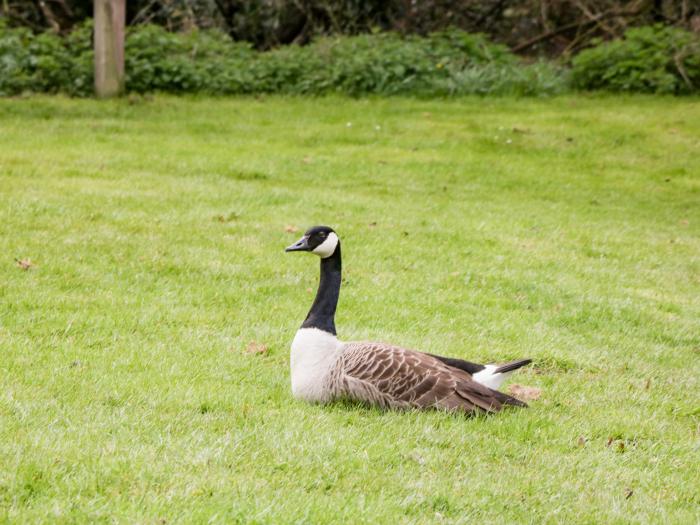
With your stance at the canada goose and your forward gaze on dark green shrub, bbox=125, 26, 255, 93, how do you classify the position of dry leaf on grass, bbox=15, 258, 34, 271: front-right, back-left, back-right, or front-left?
front-left

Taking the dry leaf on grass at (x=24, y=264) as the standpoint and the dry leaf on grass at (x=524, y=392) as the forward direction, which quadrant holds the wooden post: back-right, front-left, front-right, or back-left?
back-left

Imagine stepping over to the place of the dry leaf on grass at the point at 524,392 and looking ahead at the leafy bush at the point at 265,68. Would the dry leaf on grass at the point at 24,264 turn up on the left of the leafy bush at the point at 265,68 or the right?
left

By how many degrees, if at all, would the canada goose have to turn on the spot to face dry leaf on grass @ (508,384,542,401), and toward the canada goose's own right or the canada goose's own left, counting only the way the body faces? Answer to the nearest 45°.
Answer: approximately 135° to the canada goose's own right

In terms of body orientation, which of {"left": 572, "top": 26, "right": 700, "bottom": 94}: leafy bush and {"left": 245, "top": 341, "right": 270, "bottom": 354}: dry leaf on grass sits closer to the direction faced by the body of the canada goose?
the dry leaf on grass

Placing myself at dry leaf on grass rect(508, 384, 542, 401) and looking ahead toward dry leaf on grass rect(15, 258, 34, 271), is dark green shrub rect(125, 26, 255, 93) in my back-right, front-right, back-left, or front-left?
front-right

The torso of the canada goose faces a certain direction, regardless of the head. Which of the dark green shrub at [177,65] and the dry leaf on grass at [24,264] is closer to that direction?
the dry leaf on grass

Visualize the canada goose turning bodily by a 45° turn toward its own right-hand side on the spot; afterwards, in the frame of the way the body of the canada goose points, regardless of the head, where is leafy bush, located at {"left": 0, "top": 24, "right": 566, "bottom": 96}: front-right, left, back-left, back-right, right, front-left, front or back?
front-right

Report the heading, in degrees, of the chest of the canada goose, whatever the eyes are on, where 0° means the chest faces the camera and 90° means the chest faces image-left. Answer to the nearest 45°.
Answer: approximately 90°

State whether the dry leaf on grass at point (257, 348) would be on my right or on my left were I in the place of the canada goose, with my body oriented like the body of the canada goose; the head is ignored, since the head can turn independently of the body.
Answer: on my right

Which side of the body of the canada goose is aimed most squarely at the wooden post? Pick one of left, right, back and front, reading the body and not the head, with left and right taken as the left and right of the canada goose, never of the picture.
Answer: right

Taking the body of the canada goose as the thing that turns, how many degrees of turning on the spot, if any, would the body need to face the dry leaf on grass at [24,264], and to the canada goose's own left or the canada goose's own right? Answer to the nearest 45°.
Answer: approximately 45° to the canada goose's own right

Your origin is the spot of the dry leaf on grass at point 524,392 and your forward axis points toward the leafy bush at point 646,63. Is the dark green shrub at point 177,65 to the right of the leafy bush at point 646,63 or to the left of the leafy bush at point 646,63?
left

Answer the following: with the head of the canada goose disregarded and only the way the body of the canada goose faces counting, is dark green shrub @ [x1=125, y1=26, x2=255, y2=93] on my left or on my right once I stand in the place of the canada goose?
on my right
